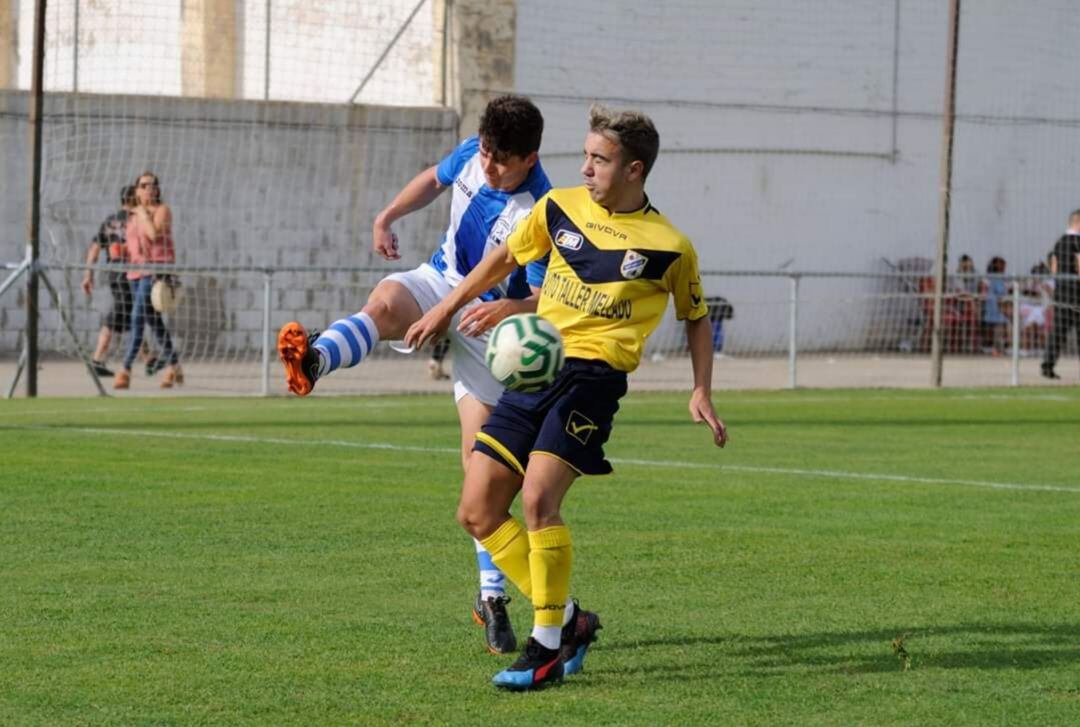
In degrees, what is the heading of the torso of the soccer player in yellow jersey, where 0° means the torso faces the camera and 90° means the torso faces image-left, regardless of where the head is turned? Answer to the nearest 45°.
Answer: approximately 45°

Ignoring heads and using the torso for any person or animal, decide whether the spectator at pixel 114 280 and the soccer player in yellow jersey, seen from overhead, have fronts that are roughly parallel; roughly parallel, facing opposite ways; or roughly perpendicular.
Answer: roughly perpendicular

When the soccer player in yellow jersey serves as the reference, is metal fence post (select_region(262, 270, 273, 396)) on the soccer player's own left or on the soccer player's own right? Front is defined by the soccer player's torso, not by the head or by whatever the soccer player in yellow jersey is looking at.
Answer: on the soccer player's own right

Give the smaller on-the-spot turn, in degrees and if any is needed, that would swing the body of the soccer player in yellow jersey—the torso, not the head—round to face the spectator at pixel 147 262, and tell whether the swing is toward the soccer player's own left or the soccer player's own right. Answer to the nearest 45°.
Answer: approximately 135° to the soccer player's own right

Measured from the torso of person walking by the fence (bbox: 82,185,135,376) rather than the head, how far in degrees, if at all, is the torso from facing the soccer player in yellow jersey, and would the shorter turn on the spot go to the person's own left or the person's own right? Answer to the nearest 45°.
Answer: approximately 45° to the person's own right
